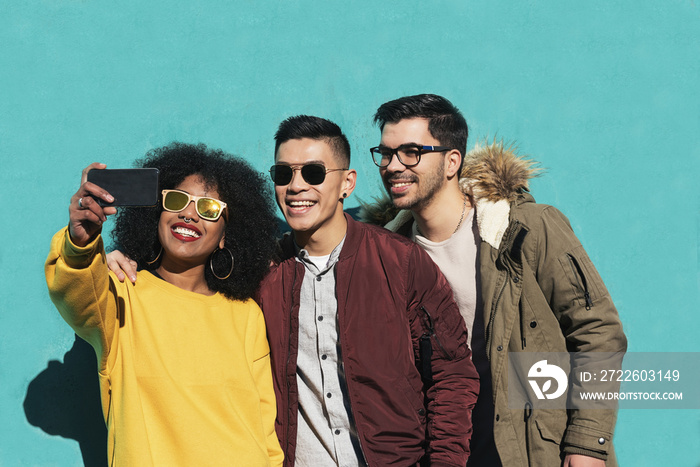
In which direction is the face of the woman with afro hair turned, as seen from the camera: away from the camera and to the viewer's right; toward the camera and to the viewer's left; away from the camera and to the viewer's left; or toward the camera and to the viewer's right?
toward the camera and to the viewer's left

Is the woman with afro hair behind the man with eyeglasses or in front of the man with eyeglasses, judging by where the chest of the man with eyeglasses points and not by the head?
in front

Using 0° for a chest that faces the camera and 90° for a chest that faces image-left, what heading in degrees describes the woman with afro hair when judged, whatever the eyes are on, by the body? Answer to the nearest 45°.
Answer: approximately 0°

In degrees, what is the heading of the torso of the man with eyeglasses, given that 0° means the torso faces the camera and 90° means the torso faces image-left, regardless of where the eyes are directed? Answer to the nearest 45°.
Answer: approximately 45°

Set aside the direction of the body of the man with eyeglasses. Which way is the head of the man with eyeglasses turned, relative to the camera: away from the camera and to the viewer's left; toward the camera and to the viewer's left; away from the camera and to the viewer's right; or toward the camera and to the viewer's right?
toward the camera and to the viewer's left

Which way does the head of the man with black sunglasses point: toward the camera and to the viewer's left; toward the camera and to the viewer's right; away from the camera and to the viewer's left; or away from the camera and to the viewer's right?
toward the camera and to the viewer's left

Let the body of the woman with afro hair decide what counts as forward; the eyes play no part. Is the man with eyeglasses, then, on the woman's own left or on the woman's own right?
on the woman's own left

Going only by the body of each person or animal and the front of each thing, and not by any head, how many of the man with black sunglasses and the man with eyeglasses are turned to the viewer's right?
0

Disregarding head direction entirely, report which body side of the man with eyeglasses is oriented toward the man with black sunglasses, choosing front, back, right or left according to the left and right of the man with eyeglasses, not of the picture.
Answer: front

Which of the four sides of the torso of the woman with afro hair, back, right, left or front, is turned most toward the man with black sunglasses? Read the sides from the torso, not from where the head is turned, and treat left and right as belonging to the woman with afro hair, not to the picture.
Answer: left
